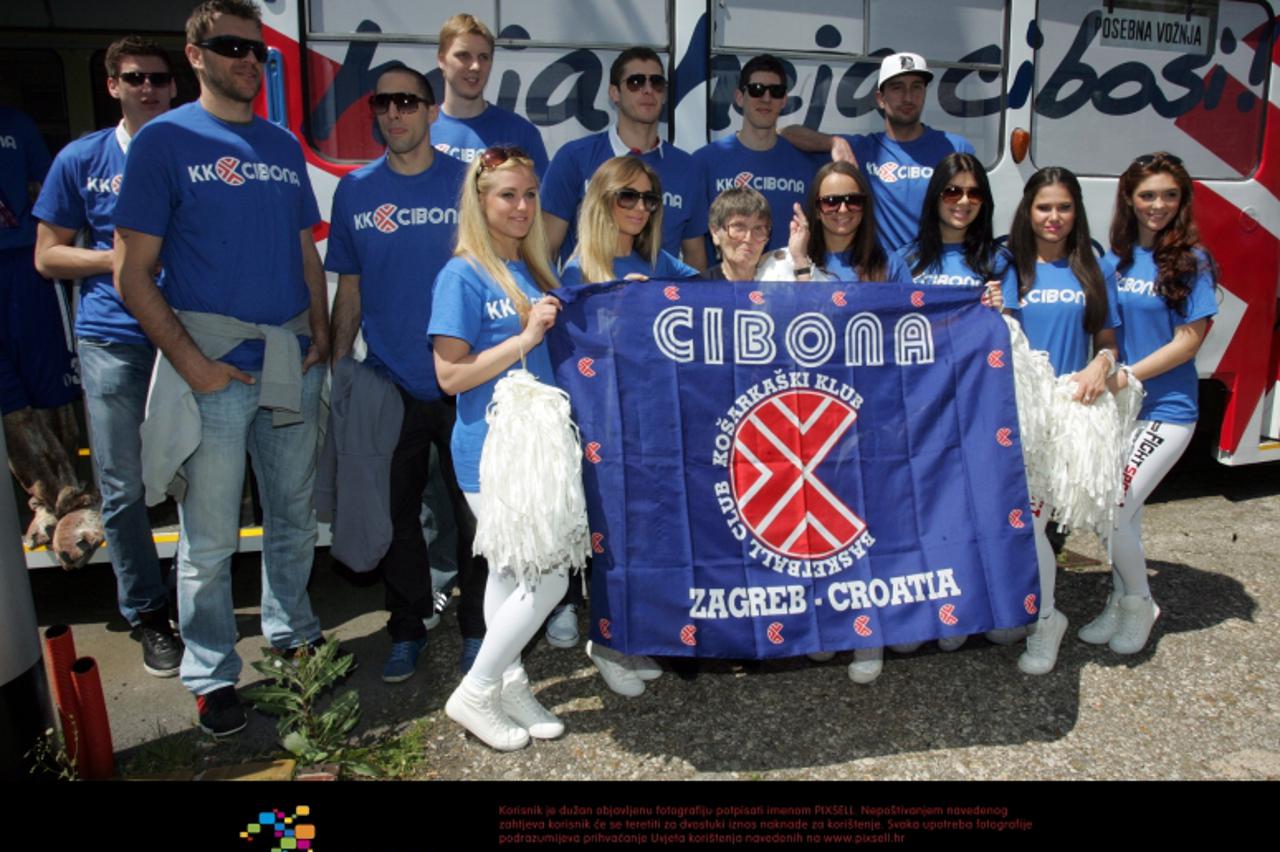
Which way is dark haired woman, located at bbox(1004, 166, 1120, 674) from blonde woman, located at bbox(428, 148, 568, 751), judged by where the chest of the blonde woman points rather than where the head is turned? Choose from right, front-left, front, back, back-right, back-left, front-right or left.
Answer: front-left

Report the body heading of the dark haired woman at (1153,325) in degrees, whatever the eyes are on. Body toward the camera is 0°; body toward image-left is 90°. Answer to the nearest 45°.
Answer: approximately 45°

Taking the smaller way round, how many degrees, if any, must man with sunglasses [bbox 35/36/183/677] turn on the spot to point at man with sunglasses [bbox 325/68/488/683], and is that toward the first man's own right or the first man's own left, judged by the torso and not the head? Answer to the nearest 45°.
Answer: approximately 45° to the first man's own left

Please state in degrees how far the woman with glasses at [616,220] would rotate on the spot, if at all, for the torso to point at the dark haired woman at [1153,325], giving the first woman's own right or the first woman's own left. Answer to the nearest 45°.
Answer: approximately 45° to the first woman's own left

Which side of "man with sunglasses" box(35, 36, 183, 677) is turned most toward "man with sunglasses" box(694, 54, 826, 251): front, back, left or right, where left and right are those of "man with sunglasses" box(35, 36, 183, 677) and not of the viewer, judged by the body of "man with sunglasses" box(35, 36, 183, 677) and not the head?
left

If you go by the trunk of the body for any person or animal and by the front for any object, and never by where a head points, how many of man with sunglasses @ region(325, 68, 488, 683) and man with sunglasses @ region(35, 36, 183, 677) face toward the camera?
2

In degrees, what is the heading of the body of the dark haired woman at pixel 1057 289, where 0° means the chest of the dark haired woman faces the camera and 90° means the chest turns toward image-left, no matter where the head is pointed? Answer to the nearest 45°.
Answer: approximately 0°

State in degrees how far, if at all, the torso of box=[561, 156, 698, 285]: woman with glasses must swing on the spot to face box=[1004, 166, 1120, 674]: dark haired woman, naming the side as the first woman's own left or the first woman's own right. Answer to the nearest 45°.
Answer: approximately 45° to the first woman's own left
